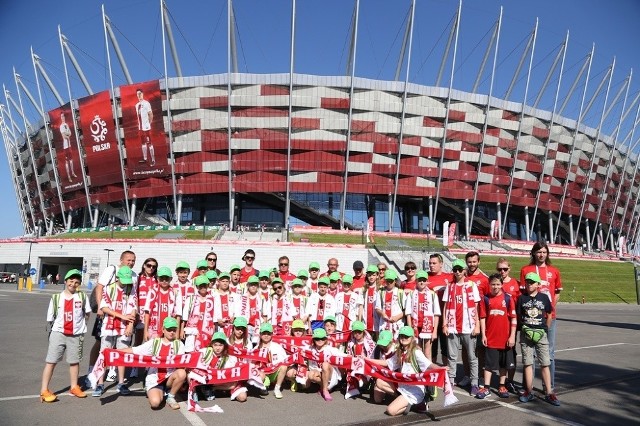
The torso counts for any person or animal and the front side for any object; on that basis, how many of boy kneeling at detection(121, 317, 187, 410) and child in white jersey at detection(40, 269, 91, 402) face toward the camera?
2

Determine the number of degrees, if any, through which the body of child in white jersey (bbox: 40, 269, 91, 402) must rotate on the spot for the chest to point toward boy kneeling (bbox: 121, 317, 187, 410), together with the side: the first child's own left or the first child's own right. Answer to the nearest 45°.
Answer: approximately 45° to the first child's own left

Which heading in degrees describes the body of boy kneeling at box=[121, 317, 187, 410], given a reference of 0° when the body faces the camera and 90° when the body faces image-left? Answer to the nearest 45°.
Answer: approximately 0°

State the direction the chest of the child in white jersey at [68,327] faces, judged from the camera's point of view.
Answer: toward the camera

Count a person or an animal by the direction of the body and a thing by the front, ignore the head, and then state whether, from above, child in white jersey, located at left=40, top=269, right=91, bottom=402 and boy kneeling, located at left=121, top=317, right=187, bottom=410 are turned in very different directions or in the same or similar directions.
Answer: same or similar directions

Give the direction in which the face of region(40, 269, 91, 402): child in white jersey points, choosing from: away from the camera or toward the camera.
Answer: toward the camera

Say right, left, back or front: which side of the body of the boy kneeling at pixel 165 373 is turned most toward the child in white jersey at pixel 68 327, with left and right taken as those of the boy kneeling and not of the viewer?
right
